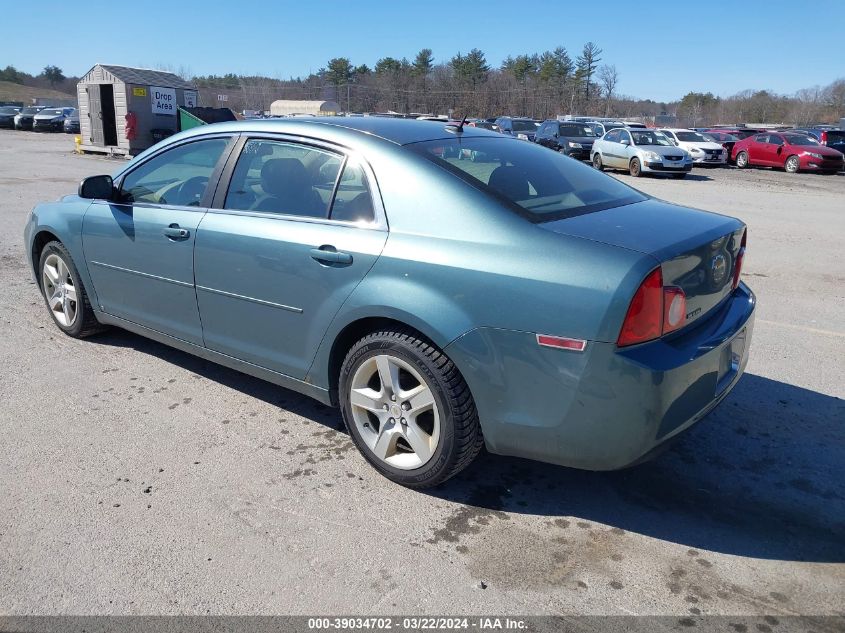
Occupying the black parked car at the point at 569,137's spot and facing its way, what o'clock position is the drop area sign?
The drop area sign is roughly at 4 o'clock from the black parked car.

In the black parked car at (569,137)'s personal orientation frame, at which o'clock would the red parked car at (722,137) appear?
the red parked car at (722,137) is roughly at 9 o'clock from the black parked car at (569,137).

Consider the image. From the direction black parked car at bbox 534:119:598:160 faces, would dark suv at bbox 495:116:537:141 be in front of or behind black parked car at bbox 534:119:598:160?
behind

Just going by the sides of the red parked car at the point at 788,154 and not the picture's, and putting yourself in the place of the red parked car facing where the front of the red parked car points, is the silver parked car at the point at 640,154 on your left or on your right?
on your right

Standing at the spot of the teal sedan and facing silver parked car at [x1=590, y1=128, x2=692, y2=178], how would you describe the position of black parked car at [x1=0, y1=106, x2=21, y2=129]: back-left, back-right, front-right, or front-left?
front-left

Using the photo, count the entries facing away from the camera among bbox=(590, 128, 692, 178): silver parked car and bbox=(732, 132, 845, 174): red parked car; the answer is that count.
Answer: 0

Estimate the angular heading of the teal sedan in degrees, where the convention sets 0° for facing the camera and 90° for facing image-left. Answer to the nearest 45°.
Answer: approximately 135°

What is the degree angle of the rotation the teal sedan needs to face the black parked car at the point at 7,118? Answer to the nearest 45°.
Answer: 0° — it already faces it

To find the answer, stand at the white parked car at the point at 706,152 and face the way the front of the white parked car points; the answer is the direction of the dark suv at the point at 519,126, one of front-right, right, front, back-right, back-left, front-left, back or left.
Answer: back-right

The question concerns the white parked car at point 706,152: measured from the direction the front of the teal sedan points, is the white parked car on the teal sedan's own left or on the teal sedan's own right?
on the teal sedan's own right

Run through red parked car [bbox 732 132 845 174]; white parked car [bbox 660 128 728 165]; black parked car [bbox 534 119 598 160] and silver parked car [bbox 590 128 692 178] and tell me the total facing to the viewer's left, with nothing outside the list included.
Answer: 0

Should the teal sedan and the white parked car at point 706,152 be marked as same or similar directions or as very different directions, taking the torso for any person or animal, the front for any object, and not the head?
very different directions

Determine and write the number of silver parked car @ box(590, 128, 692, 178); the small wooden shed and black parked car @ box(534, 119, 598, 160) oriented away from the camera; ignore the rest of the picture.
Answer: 0

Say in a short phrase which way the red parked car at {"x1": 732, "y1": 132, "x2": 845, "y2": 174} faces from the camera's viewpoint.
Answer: facing the viewer and to the right of the viewer

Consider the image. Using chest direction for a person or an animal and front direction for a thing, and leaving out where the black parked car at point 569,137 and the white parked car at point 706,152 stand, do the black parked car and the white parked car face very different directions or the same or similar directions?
same or similar directions
